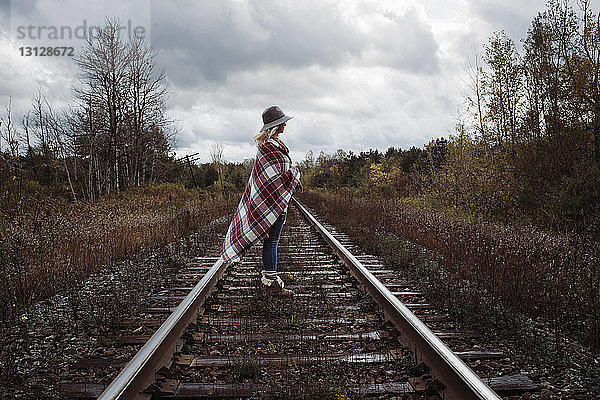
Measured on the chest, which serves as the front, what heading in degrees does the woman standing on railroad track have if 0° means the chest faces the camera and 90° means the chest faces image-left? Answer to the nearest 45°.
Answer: approximately 270°
